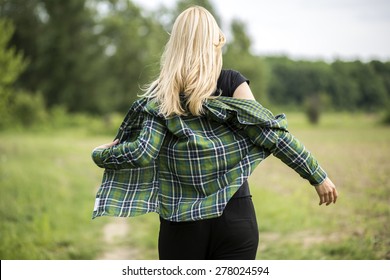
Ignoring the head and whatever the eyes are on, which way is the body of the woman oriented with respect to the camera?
away from the camera
